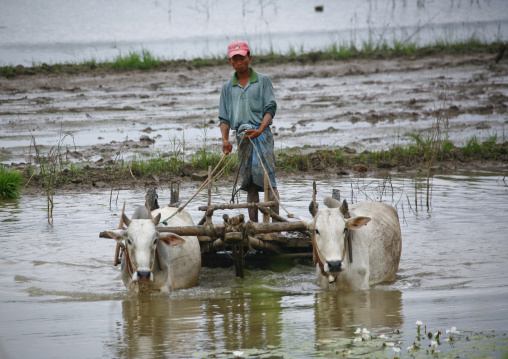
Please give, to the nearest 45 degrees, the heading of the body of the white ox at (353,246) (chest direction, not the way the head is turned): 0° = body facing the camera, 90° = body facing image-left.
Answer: approximately 45°

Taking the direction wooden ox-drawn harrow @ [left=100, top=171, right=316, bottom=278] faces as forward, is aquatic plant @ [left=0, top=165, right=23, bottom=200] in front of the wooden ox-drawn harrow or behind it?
behind

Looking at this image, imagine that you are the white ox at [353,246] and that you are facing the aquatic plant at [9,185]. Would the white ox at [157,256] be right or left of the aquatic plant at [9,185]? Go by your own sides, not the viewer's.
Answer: left

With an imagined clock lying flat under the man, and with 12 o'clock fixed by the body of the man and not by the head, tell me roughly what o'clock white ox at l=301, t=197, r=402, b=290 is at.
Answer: The white ox is roughly at 11 o'clock from the man.
